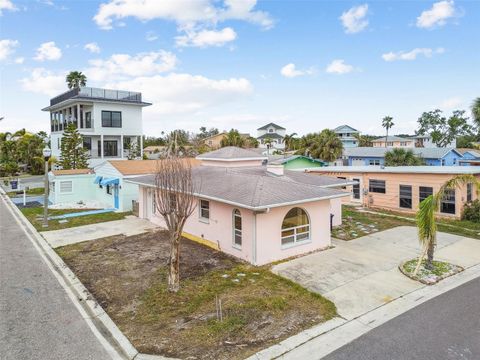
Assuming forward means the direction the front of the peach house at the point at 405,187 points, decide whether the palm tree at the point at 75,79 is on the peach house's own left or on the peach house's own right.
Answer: on the peach house's own right

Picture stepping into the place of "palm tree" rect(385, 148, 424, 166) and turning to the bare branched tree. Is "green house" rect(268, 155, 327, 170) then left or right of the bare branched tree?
right

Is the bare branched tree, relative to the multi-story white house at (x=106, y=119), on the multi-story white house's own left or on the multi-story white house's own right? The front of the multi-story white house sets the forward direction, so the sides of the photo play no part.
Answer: on the multi-story white house's own left

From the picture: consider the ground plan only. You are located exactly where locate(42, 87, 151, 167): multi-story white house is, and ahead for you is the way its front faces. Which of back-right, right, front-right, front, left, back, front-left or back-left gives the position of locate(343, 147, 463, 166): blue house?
back-left

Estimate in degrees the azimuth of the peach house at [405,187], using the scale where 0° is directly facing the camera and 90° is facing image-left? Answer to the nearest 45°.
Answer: approximately 45°

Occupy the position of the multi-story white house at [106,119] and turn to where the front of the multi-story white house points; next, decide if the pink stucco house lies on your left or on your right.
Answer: on your left

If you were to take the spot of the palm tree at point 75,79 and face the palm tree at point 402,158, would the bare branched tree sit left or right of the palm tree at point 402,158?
right

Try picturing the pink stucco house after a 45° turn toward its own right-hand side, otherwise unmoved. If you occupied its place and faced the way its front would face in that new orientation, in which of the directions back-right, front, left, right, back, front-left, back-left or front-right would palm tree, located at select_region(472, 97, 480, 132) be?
back-left

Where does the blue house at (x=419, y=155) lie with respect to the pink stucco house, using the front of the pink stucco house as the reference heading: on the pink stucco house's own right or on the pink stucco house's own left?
on the pink stucco house's own left

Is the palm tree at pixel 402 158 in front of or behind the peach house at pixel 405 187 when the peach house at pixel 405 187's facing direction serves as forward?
behind

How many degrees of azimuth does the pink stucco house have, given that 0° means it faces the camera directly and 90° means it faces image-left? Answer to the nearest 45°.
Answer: approximately 315°
